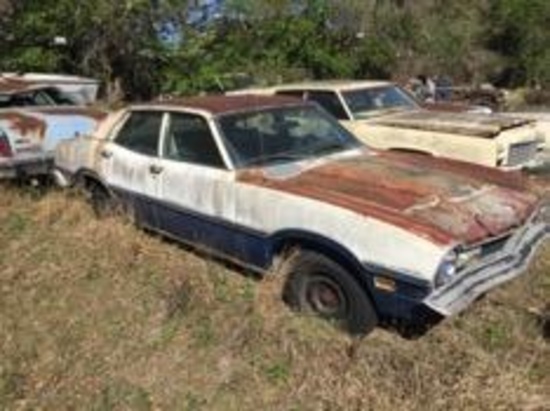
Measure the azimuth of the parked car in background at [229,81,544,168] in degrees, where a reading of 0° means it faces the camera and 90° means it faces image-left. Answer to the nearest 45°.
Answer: approximately 315°

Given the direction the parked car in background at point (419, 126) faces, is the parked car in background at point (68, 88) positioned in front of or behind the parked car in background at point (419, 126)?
behind

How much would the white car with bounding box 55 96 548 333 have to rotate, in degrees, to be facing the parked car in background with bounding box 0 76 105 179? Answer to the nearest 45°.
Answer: approximately 180°

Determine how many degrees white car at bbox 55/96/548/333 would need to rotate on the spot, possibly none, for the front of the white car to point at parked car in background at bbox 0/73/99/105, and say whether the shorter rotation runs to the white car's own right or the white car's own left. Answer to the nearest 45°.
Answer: approximately 180°

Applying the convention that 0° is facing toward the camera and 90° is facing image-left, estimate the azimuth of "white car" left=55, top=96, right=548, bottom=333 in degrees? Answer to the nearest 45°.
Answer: approximately 315°

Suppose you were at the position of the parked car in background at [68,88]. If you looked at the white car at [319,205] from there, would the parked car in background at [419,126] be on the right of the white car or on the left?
left
